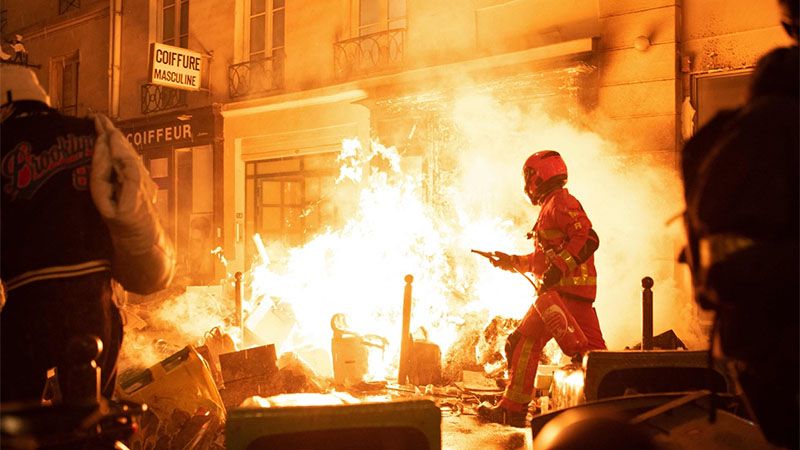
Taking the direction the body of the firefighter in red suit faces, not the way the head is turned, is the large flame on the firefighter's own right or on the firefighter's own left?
on the firefighter's own right

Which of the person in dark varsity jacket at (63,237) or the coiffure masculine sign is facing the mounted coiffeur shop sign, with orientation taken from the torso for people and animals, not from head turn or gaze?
the person in dark varsity jacket

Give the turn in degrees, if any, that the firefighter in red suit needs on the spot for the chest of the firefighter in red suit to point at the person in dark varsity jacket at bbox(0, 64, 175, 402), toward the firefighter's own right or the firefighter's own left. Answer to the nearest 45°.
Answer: approximately 45° to the firefighter's own left

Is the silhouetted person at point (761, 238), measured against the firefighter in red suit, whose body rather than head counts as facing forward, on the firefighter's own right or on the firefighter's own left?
on the firefighter's own left

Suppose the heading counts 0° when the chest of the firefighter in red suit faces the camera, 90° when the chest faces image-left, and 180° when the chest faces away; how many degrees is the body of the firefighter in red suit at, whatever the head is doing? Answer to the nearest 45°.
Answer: approximately 90°

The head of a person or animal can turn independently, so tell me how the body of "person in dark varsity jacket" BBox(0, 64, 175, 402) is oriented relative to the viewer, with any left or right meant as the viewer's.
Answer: facing away from the viewer

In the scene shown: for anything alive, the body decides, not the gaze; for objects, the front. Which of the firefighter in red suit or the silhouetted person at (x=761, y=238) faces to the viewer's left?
the firefighter in red suit

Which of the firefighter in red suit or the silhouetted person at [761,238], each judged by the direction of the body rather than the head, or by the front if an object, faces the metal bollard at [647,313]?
the silhouetted person

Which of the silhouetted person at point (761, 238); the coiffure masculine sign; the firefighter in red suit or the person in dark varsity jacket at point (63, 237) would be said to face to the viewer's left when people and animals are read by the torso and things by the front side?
the firefighter in red suit

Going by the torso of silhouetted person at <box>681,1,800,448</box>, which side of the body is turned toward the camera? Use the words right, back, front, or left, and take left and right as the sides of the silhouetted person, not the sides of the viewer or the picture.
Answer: back
